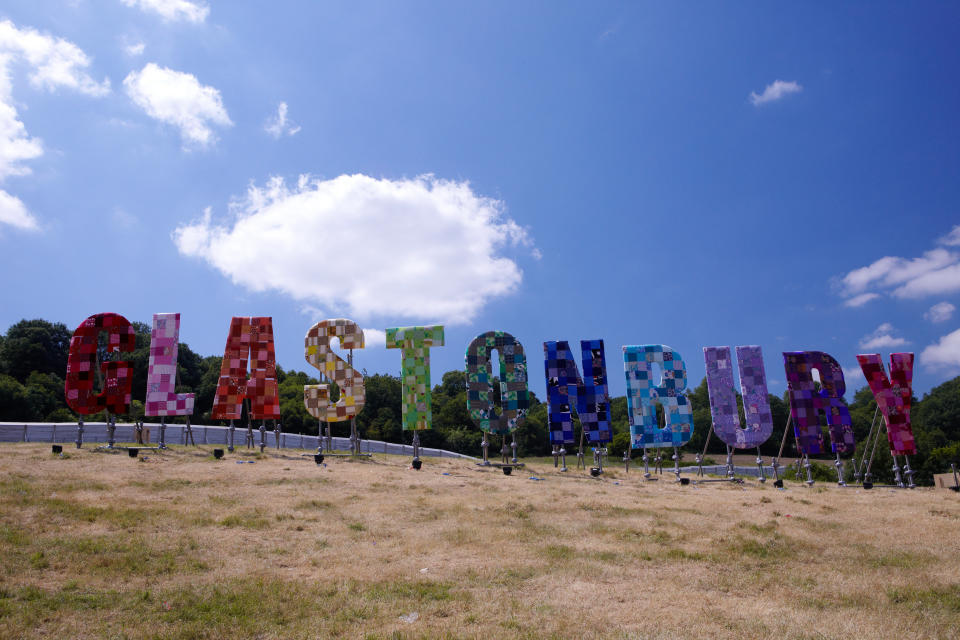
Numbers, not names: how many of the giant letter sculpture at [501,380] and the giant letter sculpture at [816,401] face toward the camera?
2

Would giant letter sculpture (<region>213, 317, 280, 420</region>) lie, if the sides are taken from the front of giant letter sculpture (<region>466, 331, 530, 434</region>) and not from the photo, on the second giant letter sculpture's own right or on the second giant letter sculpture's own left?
on the second giant letter sculpture's own right

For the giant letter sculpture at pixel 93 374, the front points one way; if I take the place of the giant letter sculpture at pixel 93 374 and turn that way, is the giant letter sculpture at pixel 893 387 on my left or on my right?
on my left

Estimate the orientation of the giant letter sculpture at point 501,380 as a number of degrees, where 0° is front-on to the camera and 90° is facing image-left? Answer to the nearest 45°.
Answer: approximately 0°

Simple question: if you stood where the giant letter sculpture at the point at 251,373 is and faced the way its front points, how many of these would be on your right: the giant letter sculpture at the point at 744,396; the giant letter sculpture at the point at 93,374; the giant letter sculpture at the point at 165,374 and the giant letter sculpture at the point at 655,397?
2

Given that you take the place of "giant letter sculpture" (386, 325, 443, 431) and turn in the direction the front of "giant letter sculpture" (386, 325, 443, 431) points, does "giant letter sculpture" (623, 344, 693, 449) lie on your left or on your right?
on your left

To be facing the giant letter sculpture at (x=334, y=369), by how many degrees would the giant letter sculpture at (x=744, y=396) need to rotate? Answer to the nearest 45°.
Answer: approximately 90° to its right

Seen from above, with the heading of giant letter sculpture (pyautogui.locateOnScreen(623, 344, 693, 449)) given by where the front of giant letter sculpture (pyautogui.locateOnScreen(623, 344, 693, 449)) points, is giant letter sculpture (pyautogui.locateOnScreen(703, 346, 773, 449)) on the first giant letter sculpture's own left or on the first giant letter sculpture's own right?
on the first giant letter sculpture's own left

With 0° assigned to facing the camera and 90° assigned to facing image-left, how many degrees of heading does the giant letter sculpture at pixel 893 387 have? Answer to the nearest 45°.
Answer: approximately 0°

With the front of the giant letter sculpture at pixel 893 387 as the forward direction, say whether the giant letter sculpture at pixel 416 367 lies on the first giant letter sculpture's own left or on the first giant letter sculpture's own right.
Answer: on the first giant letter sculpture's own right

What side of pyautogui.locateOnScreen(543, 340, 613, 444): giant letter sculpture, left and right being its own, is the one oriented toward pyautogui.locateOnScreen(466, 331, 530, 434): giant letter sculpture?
right
